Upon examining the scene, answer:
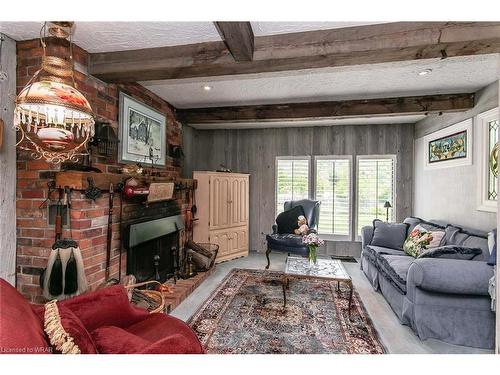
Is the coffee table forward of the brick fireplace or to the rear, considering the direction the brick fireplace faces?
forward

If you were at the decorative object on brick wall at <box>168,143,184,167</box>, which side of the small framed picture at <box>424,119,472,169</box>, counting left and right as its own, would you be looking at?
front

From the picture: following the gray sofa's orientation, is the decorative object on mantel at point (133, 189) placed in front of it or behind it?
in front

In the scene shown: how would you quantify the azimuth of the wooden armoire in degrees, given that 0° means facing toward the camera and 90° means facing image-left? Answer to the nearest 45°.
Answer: approximately 315°

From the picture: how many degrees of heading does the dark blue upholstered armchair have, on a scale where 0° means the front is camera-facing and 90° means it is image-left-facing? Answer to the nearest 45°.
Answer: approximately 45°

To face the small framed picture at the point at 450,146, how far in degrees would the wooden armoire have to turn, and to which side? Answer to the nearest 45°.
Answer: approximately 45° to its left

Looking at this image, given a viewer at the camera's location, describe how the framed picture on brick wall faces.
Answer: facing the viewer and to the right of the viewer

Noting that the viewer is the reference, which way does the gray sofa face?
facing to the left of the viewer

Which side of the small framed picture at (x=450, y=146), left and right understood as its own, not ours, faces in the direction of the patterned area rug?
front

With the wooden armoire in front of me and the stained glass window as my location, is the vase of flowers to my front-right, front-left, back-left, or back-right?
front-left

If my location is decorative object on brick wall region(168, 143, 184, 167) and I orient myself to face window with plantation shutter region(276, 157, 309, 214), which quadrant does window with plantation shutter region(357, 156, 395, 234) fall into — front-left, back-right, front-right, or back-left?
front-right

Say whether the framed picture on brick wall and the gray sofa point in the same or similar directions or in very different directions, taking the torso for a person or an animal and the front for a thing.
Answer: very different directions

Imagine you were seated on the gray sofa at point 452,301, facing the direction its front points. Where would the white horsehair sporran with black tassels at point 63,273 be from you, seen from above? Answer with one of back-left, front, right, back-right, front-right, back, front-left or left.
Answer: front-left

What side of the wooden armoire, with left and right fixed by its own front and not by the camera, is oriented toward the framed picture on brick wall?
right
